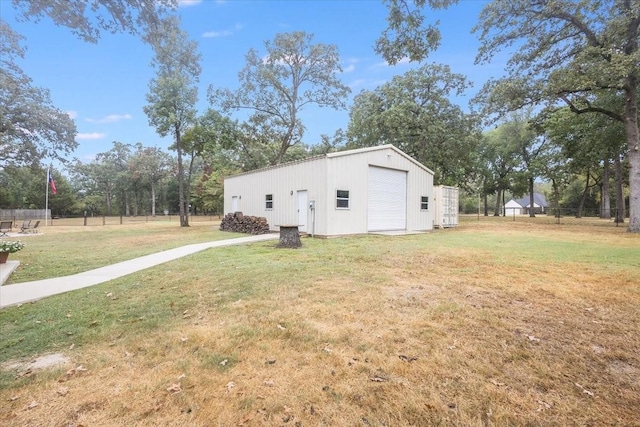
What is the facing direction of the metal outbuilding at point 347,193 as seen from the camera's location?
facing the viewer and to the right of the viewer

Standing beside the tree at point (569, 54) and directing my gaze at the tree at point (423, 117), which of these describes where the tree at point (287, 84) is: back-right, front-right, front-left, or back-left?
front-left

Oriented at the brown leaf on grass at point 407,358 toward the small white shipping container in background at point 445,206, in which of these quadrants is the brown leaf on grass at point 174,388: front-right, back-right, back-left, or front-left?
back-left

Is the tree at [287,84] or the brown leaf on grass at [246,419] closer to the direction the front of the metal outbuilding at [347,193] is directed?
the brown leaf on grass

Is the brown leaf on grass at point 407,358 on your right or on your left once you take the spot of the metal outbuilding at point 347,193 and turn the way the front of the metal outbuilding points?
on your right

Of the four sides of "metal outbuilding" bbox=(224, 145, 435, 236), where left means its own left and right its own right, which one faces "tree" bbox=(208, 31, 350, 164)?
back

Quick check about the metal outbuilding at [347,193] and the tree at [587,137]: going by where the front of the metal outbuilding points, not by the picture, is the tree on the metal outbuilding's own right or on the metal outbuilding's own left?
on the metal outbuilding's own left

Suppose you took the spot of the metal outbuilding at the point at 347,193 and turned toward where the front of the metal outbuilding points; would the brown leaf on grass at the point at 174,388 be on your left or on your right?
on your right

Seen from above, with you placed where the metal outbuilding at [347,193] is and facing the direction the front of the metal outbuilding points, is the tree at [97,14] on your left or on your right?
on your right

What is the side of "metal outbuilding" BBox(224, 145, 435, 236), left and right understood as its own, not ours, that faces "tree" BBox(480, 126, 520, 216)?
left

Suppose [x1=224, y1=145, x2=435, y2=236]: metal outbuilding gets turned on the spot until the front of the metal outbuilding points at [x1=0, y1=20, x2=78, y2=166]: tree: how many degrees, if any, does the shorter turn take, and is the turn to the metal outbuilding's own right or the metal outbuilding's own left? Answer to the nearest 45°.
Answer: approximately 135° to the metal outbuilding's own right
